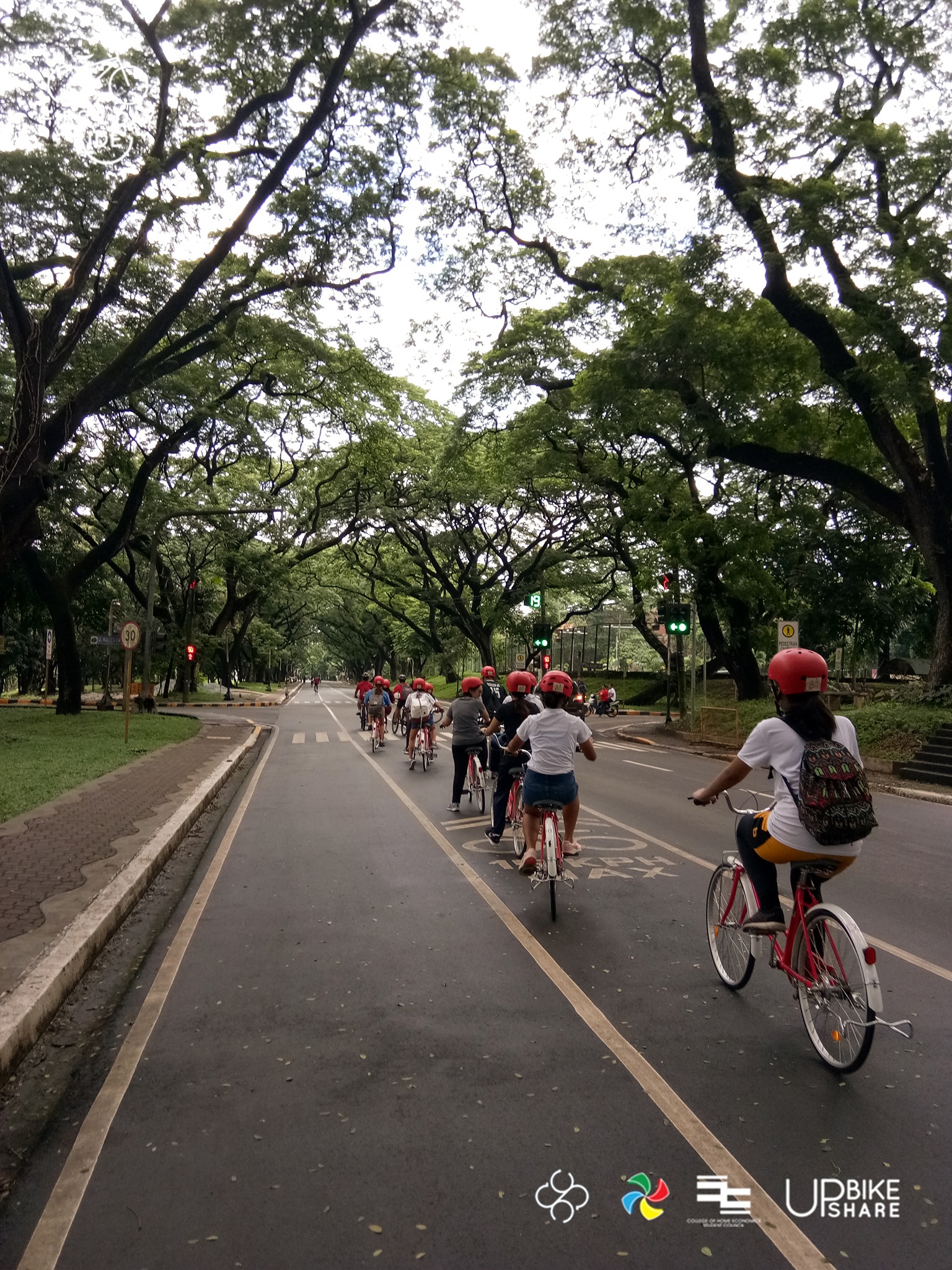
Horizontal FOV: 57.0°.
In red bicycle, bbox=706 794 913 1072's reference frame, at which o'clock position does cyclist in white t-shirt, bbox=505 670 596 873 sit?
The cyclist in white t-shirt is roughly at 12 o'clock from the red bicycle.

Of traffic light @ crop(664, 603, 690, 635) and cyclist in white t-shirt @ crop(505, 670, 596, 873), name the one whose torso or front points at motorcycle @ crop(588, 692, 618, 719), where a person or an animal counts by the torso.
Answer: the cyclist in white t-shirt

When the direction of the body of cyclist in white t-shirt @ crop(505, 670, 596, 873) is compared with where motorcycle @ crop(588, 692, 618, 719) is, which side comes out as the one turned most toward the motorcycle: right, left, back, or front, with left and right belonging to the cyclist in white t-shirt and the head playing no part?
front

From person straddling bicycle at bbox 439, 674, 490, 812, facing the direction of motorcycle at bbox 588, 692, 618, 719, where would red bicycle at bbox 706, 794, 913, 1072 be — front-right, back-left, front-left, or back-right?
back-right

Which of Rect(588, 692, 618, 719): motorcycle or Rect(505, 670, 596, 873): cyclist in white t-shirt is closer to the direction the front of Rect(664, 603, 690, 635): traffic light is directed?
the cyclist in white t-shirt

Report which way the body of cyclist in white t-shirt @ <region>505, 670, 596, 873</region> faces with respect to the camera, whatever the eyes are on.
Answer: away from the camera

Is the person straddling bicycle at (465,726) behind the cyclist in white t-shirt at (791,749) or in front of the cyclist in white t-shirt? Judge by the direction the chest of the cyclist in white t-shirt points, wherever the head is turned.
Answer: in front

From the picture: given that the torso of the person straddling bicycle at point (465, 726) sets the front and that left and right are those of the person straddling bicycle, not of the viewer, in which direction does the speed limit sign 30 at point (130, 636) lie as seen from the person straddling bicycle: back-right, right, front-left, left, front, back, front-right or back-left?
front-left

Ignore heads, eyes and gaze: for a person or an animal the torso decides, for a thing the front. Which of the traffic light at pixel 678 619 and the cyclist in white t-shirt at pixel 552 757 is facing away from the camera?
the cyclist in white t-shirt

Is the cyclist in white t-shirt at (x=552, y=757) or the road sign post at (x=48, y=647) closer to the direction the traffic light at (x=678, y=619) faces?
the cyclist in white t-shirt

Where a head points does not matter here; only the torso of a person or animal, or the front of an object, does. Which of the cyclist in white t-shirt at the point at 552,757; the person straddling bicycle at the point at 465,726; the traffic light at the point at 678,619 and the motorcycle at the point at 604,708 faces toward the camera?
the traffic light

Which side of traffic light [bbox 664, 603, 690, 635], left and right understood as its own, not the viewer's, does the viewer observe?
front

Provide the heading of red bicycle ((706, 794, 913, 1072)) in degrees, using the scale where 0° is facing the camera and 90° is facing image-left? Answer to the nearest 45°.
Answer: approximately 135°

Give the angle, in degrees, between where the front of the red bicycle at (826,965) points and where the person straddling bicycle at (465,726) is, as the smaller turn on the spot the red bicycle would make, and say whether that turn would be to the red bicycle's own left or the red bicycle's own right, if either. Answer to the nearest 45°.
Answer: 0° — it already faces them

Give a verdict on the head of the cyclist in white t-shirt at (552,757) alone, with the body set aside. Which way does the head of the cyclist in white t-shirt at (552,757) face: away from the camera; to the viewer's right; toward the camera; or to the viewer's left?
away from the camera

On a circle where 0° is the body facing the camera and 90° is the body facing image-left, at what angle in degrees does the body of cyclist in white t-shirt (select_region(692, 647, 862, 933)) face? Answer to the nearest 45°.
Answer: approximately 135°

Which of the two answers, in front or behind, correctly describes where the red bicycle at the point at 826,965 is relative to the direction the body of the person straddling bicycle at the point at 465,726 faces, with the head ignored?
behind
